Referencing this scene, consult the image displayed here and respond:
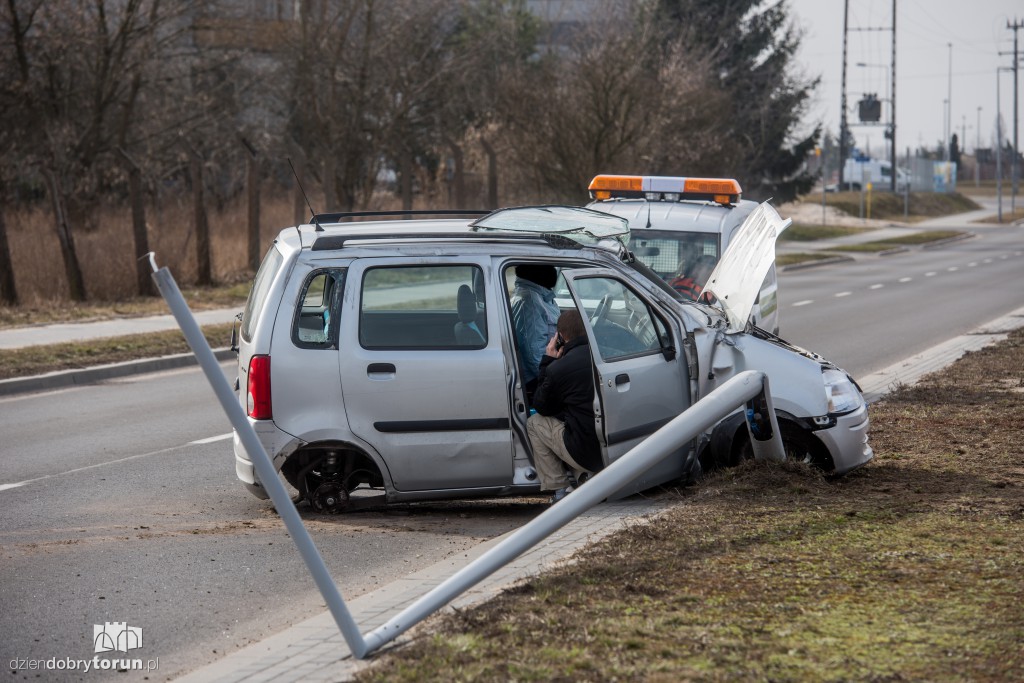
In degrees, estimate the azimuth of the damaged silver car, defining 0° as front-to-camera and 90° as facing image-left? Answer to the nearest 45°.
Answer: approximately 270°

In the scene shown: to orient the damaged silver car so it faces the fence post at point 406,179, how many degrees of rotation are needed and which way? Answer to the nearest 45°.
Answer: approximately 90° to its left

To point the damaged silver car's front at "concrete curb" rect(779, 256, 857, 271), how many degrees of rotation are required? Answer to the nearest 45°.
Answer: approximately 90° to its left

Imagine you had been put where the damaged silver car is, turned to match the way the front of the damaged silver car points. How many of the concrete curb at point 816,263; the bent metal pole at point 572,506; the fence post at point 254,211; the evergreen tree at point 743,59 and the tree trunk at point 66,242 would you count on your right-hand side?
1

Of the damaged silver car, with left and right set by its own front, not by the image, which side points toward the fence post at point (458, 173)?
left

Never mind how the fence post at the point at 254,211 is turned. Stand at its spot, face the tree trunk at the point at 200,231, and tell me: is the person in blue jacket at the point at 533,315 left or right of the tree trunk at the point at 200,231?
left

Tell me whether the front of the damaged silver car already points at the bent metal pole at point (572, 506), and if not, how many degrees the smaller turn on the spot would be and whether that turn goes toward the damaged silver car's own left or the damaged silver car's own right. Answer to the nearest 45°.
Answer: approximately 90° to the damaged silver car's own right

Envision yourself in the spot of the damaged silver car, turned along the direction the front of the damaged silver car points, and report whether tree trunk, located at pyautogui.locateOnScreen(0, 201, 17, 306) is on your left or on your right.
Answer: on your left

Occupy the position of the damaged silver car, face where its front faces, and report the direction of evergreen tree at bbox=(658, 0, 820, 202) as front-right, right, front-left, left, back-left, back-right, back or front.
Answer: left

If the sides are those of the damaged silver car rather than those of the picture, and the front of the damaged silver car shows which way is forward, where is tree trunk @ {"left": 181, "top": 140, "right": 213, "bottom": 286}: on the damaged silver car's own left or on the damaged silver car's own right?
on the damaged silver car's own left
